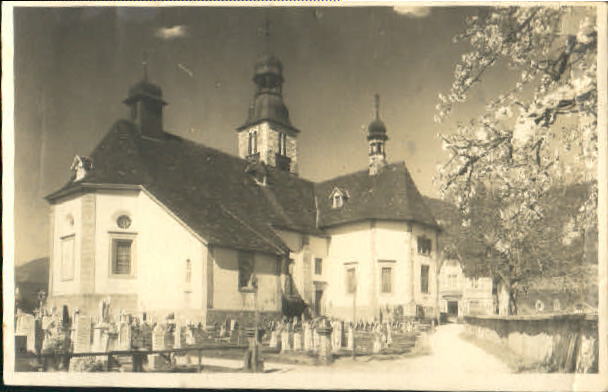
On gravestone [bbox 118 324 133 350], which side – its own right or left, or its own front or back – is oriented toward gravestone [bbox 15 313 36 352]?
right

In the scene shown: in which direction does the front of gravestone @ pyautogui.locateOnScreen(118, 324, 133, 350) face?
toward the camera

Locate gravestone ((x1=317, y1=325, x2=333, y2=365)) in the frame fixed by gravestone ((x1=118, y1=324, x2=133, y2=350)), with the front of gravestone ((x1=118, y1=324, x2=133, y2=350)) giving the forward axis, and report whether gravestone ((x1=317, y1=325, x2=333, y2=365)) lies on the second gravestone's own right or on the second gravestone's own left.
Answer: on the second gravestone's own left

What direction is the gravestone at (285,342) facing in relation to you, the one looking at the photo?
facing the viewer and to the right of the viewer

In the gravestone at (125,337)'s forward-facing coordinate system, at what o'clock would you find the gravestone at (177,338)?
the gravestone at (177,338) is roughly at 9 o'clock from the gravestone at (125,337).

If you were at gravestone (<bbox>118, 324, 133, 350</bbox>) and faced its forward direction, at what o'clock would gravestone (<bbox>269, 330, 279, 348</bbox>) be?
gravestone (<bbox>269, 330, 279, 348</bbox>) is roughly at 9 o'clock from gravestone (<bbox>118, 324, 133, 350</bbox>).

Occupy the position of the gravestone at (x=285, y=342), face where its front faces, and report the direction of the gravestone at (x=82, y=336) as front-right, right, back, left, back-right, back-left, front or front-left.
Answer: back-right

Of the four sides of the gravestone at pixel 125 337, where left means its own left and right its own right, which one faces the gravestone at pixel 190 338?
left

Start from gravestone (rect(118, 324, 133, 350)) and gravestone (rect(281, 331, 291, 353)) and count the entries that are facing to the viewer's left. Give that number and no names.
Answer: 0

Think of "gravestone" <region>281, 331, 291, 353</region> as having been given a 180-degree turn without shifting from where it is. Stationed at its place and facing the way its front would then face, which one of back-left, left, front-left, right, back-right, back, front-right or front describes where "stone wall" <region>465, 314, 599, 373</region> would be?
back-right
